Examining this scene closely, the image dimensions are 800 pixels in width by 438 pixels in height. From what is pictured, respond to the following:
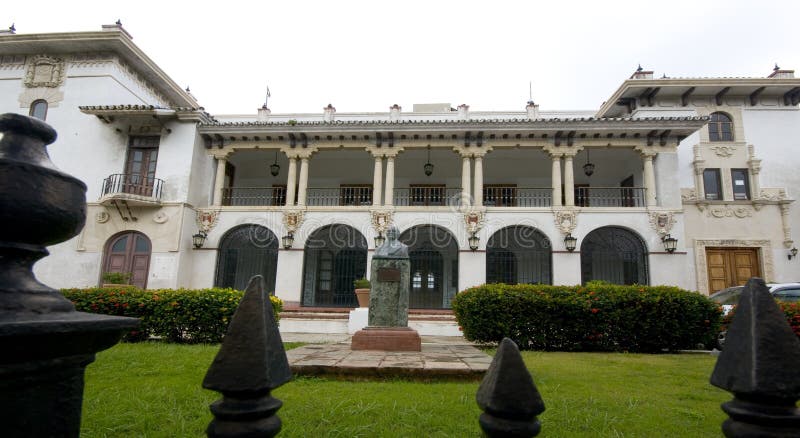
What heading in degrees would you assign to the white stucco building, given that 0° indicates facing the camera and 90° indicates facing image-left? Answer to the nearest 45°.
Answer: approximately 0°

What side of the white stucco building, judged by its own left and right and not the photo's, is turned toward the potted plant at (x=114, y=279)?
right

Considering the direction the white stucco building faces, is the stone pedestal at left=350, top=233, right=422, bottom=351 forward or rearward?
forward

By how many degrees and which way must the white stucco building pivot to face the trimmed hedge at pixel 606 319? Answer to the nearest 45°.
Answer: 0° — it already faces it

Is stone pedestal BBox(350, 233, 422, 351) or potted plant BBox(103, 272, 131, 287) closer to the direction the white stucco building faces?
the stone pedestal

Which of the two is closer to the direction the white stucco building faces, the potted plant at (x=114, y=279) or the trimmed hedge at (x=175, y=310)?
the trimmed hedge

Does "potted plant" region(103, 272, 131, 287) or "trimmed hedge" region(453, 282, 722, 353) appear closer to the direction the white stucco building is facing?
the trimmed hedge

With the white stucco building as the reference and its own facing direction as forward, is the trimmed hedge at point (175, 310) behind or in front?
in front
